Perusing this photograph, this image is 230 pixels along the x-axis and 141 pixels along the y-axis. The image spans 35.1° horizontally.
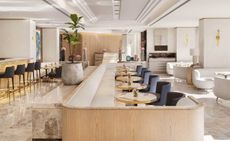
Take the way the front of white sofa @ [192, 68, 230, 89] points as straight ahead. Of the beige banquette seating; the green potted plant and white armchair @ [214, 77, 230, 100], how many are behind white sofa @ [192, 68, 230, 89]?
0

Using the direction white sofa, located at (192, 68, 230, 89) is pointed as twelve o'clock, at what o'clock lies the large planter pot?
The large planter pot is roughly at 2 o'clock from the white sofa.

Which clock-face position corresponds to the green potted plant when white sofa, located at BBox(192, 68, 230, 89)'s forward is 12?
The green potted plant is roughly at 2 o'clock from the white sofa.

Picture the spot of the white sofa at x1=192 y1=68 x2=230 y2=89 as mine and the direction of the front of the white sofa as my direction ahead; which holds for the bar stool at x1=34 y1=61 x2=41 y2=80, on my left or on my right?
on my right
